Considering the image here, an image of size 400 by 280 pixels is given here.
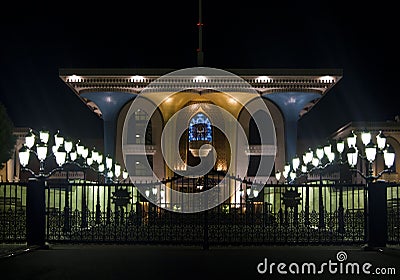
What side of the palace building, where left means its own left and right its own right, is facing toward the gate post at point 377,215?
front

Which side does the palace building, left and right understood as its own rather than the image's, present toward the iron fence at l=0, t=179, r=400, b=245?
front

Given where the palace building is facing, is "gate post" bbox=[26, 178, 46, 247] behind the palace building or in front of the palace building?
in front

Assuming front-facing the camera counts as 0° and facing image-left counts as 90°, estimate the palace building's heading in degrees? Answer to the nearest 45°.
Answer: approximately 0°
